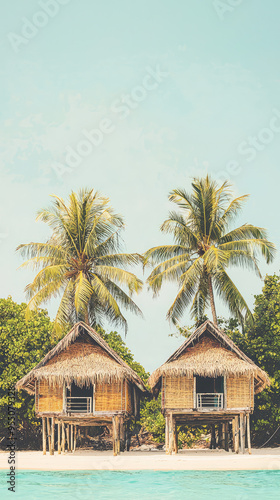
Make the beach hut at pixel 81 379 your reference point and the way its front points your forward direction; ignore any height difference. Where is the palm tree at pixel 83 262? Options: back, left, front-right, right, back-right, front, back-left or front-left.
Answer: back

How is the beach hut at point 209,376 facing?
toward the camera

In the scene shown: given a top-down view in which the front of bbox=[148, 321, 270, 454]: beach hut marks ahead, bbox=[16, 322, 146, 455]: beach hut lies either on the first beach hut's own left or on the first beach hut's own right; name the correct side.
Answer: on the first beach hut's own right

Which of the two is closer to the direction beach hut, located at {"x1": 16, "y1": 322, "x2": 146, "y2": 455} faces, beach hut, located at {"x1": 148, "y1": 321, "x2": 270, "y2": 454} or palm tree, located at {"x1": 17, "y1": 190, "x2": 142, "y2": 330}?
the beach hut

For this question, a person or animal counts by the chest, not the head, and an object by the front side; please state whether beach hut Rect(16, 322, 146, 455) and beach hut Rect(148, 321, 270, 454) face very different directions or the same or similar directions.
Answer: same or similar directions

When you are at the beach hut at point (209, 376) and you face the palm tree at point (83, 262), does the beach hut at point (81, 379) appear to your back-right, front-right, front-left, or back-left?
front-left

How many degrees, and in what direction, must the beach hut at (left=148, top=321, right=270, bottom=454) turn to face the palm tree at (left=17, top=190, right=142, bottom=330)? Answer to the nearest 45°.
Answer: approximately 135° to its right

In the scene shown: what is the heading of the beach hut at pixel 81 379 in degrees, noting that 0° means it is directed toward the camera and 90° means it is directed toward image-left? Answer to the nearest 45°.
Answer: approximately 0°

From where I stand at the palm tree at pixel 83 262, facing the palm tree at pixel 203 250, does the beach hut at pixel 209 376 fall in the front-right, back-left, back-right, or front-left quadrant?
front-right

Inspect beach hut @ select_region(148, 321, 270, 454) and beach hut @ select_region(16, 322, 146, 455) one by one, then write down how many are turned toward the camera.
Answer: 2
